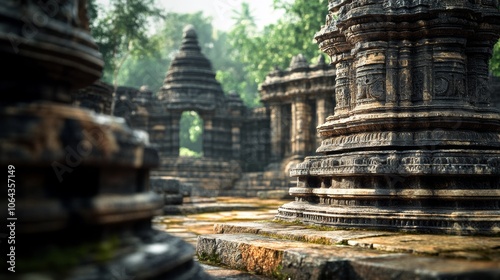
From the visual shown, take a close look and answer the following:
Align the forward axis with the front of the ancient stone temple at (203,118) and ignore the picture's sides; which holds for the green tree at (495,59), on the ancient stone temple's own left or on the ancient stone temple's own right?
on the ancient stone temple's own left

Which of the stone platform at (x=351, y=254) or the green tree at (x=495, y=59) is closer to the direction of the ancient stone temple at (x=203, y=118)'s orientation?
the stone platform

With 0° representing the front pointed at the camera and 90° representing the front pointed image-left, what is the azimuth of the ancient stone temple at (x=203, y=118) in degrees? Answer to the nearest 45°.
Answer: approximately 0°

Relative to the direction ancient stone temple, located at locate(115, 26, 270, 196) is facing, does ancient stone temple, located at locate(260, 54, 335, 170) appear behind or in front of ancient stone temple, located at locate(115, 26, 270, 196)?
in front

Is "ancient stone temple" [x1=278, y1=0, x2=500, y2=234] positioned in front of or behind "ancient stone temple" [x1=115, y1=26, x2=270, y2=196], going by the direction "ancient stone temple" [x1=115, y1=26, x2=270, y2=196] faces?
in front

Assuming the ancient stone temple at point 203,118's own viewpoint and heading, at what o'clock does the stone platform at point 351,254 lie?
The stone platform is roughly at 12 o'clock from the ancient stone temple.
